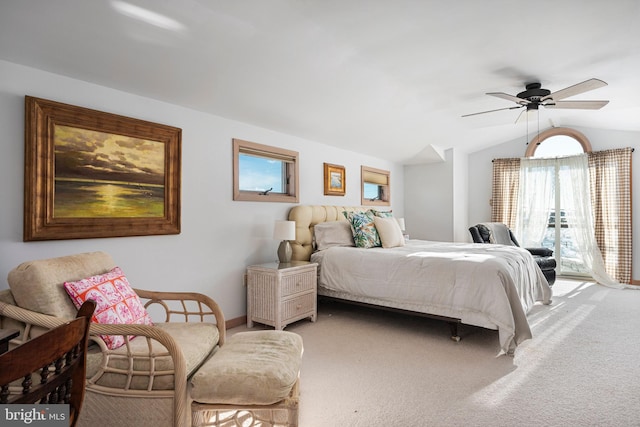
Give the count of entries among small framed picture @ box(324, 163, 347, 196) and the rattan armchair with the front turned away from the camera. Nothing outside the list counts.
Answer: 0

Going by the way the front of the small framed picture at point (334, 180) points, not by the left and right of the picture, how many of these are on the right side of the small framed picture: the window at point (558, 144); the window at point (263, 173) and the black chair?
1

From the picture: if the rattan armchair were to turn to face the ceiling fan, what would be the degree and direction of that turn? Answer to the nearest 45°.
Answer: approximately 45° to its left

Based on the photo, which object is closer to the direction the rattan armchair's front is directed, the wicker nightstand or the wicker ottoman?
the wicker ottoman

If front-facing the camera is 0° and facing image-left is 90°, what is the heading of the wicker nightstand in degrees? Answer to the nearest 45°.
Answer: approximately 315°

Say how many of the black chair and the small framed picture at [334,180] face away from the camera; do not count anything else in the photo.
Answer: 0

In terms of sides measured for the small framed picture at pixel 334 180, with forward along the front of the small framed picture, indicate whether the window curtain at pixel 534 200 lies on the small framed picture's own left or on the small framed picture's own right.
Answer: on the small framed picture's own left

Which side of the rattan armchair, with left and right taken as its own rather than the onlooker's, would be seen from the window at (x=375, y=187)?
left

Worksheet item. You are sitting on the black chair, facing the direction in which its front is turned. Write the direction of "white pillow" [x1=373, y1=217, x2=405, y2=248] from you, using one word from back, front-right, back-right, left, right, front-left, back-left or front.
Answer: right

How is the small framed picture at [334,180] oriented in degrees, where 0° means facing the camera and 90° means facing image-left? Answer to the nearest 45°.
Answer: approximately 315°
